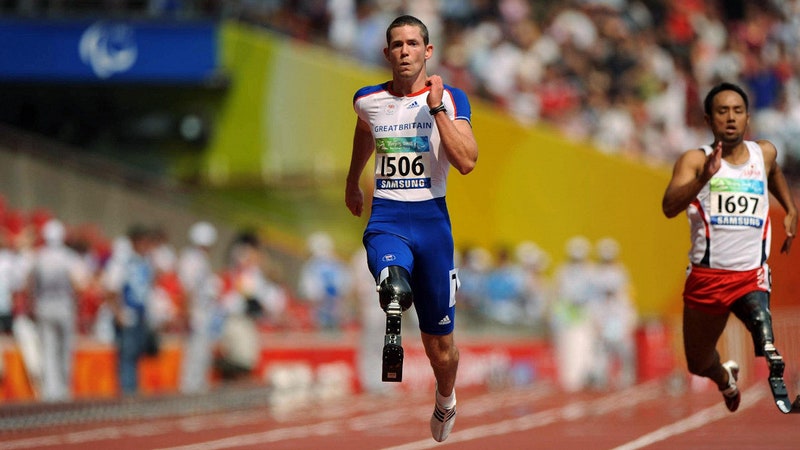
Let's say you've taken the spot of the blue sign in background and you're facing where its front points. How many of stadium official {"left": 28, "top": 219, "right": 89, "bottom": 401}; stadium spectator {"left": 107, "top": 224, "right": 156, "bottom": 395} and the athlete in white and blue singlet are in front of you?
3

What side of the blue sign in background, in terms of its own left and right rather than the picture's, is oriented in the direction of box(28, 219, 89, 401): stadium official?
front

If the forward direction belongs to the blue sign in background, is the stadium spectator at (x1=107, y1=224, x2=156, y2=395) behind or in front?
in front

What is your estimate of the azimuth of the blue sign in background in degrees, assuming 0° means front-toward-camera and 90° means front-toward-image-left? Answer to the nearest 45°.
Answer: approximately 0°

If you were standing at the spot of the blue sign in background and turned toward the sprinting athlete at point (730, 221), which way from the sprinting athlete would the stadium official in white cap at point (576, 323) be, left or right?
left

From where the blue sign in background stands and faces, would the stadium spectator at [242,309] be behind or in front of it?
in front

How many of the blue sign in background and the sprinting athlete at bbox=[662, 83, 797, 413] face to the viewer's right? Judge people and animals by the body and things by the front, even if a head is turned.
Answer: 0

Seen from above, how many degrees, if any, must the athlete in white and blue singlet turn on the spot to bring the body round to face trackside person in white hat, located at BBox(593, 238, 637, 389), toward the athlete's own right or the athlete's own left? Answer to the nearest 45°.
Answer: approximately 180°
